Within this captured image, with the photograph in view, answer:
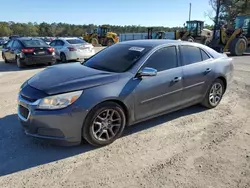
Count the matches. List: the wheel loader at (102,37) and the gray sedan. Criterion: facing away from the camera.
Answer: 0

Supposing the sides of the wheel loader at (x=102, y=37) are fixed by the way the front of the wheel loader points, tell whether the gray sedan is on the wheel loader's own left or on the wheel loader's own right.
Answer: on the wheel loader's own left

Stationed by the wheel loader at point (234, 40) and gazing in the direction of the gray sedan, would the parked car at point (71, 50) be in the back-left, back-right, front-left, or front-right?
front-right

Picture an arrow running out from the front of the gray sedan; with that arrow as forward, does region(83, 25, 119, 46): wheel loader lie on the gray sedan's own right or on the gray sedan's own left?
on the gray sedan's own right

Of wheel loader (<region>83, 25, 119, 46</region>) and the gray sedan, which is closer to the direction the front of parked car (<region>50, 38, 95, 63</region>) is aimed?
the wheel loader

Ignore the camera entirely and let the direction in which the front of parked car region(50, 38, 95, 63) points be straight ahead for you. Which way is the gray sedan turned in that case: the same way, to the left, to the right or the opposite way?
to the left

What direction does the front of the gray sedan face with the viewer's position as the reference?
facing the viewer and to the left of the viewer

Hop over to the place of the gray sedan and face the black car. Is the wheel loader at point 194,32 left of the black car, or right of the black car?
right
